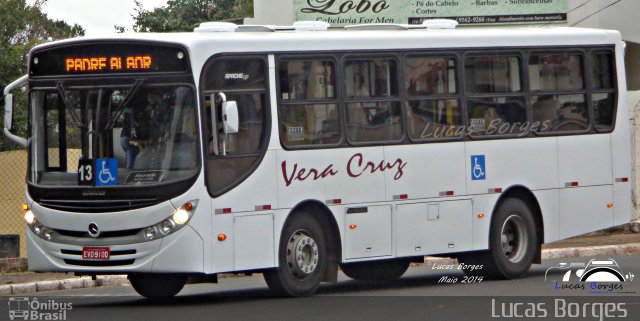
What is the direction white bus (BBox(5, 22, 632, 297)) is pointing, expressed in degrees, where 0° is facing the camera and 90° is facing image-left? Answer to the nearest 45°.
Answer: approximately 45°

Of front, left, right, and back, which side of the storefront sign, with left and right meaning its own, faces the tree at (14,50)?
right

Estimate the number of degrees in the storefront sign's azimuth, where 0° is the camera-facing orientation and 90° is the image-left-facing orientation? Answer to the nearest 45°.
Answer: approximately 0°

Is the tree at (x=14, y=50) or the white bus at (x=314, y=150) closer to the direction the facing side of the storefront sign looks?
the white bus

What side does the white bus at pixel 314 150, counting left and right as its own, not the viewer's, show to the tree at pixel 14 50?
right

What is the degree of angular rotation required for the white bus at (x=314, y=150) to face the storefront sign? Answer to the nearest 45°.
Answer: approximately 135° to its right
